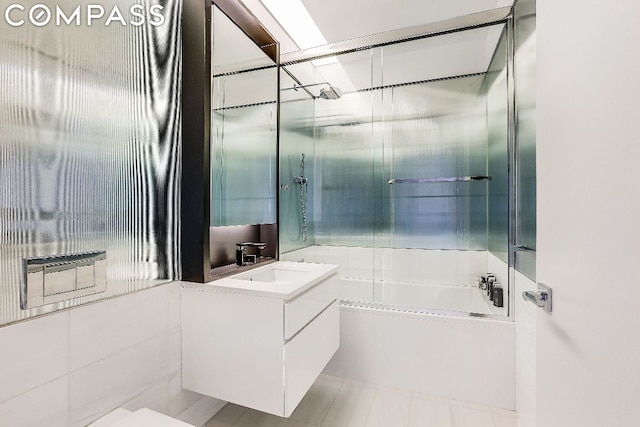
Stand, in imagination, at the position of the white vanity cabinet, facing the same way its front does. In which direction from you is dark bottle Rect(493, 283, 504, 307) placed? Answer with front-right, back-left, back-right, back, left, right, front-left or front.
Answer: front-left

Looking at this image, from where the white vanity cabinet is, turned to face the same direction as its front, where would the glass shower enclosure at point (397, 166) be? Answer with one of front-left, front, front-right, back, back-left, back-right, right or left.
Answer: left

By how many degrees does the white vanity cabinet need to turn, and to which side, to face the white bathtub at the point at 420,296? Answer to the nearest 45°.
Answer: approximately 90° to its left

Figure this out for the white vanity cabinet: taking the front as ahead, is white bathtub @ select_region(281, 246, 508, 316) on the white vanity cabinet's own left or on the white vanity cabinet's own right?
on the white vanity cabinet's own left

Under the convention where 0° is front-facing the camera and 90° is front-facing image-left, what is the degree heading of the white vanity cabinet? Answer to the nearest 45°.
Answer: approximately 315°
